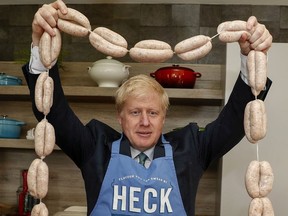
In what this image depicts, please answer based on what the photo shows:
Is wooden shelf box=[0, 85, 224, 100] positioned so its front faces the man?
yes

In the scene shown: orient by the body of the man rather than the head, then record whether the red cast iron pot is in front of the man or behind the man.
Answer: behind

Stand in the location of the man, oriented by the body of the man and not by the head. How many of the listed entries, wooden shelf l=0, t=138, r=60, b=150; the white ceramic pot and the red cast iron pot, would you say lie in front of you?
0

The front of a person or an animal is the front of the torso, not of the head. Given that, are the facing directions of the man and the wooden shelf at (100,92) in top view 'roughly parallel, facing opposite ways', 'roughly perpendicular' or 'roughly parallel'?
roughly parallel

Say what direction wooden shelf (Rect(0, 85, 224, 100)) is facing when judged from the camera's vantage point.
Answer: facing the viewer

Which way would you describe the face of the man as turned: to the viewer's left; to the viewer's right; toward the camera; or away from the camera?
toward the camera

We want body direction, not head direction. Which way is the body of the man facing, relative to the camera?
toward the camera

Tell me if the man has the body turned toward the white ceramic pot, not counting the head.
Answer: no

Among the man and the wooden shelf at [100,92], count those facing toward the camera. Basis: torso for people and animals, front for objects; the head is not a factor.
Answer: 2

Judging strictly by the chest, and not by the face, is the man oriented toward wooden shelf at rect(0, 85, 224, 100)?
no
